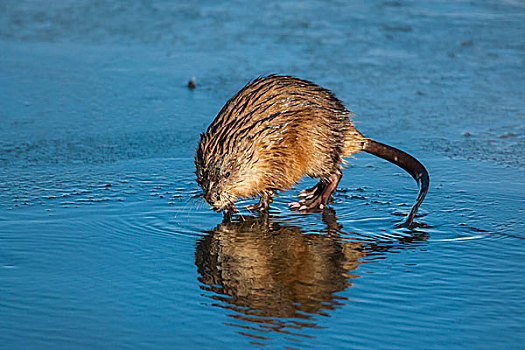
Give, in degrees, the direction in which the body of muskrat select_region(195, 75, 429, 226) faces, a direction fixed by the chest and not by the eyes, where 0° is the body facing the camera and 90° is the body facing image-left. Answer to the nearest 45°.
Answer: approximately 90°
